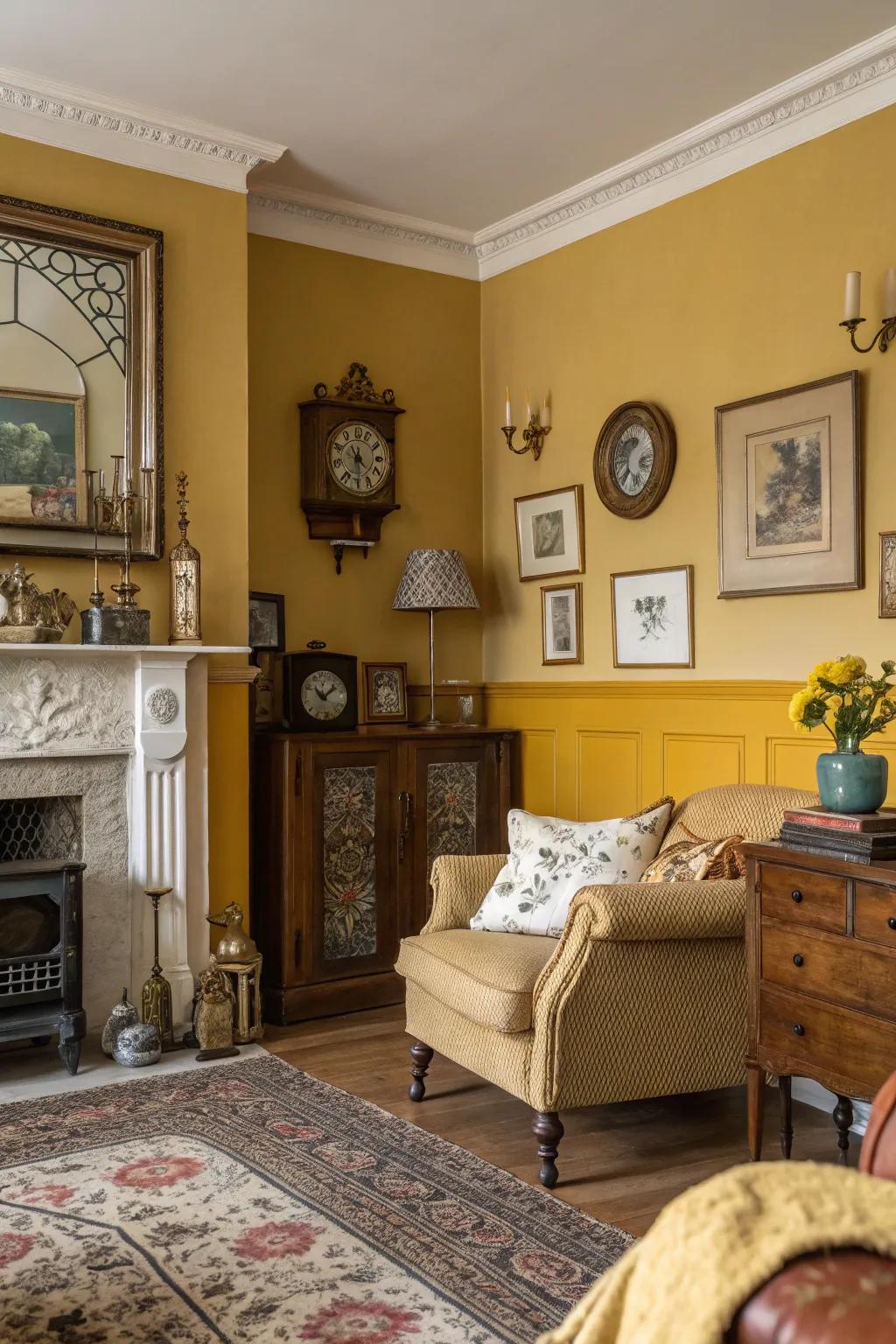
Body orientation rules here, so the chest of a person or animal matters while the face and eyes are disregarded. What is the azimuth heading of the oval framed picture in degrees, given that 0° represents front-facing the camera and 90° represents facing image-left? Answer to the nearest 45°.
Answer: approximately 45°

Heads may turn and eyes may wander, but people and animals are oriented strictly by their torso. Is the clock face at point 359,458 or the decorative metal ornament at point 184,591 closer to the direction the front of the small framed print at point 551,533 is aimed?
the decorative metal ornament

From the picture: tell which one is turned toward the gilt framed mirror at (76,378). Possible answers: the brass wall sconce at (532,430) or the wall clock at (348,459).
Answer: the brass wall sconce

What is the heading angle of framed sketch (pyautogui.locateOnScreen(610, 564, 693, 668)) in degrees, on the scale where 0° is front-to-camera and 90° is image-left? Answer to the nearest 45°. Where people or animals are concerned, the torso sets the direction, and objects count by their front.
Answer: approximately 45°

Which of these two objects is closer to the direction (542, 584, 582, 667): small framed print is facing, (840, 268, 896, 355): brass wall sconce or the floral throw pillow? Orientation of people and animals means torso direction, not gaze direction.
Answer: the floral throw pillow

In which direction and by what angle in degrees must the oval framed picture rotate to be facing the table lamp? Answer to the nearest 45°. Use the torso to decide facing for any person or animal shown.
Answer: approximately 45° to its right

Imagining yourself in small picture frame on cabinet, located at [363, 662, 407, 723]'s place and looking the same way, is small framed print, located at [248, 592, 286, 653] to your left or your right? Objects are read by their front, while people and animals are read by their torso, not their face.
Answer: on your right

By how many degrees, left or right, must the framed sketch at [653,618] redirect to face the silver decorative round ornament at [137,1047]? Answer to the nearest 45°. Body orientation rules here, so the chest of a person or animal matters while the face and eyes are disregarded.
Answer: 0° — it already faces it

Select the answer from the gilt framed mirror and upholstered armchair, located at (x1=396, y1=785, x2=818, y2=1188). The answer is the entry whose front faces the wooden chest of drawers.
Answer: the gilt framed mirror

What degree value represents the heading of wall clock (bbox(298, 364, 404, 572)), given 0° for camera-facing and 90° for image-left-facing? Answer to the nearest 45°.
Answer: approximately 315°
